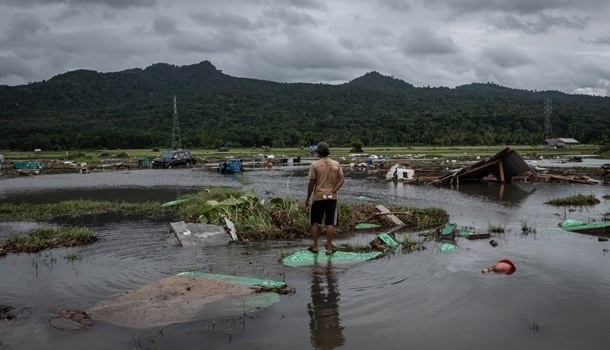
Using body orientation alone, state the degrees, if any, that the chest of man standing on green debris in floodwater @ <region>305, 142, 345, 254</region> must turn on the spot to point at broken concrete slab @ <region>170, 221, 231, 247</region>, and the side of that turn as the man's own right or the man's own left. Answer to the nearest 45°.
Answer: approximately 45° to the man's own left

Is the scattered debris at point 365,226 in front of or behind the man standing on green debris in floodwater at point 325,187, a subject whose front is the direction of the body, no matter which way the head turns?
in front

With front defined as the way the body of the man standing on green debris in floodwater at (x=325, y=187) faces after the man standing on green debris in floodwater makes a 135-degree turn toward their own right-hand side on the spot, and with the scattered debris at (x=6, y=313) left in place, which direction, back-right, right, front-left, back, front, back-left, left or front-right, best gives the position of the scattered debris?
right

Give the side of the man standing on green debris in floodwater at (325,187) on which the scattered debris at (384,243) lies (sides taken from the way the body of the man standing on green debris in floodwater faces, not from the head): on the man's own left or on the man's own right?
on the man's own right

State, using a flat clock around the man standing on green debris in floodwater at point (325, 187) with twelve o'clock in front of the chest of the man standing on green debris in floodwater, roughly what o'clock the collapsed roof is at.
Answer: The collapsed roof is roughly at 1 o'clock from the man standing on green debris in floodwater.

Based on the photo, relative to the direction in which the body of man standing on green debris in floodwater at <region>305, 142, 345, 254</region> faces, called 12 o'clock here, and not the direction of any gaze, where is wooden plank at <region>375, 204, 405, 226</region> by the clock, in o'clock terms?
The wooden plank is roughly at 1 o'clock from the man standing on green debris in floodwater.

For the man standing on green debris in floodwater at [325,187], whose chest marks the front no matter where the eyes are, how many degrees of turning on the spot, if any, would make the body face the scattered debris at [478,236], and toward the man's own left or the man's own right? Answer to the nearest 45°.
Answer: approximately 45° to the man's own right

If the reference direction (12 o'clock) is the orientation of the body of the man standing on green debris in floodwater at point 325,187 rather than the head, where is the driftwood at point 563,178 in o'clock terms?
The driftwood is roughly at 1 o'clock from the man standing on green debris in floodwater.

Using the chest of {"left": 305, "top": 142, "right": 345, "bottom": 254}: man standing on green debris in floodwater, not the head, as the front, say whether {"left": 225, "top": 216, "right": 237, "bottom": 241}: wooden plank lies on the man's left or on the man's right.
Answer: on the man's left

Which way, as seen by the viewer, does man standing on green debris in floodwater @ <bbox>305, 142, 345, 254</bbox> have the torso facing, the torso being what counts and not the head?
away from the camera

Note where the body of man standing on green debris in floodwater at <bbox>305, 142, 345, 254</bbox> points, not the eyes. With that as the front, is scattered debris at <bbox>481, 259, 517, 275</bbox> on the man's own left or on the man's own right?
on the man's own right
